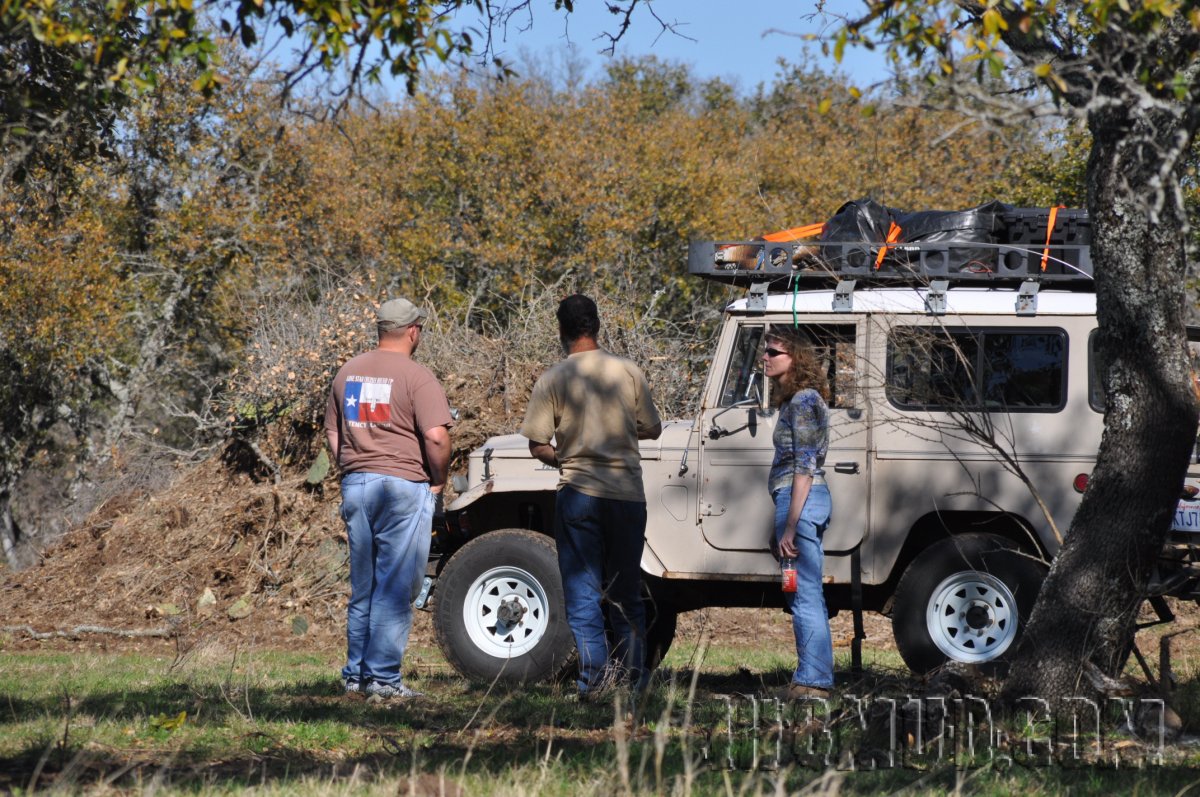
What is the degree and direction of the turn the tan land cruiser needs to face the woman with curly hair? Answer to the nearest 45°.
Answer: approximately 90° to its left

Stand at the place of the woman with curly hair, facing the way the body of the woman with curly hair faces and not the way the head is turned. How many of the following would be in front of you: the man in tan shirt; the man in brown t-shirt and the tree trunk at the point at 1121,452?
2

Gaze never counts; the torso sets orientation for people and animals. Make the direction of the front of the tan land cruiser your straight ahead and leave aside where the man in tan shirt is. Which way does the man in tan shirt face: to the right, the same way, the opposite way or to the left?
to the right

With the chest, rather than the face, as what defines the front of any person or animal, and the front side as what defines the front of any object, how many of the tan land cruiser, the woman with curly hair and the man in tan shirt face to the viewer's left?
2

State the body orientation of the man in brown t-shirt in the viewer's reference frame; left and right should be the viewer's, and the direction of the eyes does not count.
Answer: facing away from the viewer and to the right of the viewer

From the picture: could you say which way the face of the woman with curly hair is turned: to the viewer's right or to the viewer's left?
to the viewer's left

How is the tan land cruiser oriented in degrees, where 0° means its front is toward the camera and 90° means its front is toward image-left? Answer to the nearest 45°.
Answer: approximately 90°

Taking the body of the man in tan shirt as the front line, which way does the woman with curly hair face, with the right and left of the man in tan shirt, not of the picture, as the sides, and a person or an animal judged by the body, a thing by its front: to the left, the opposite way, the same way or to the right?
to the left

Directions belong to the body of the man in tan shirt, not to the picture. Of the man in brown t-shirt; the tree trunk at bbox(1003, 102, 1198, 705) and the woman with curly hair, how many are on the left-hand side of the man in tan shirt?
1

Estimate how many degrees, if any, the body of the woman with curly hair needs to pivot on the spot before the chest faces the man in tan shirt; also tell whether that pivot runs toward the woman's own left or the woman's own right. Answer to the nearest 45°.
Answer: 0° — they already face them

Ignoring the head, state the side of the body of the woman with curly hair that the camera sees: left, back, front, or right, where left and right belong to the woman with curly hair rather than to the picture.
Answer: left

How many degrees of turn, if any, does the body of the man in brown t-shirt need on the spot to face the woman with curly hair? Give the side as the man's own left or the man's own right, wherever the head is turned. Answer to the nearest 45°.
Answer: approximately 45° to the man's own right

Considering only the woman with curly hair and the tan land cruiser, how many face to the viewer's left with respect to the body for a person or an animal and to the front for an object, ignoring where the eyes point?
2

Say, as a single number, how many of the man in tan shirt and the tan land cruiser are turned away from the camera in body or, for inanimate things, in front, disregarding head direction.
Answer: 1

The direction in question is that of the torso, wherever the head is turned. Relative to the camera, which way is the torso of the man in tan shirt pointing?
away from the camera
